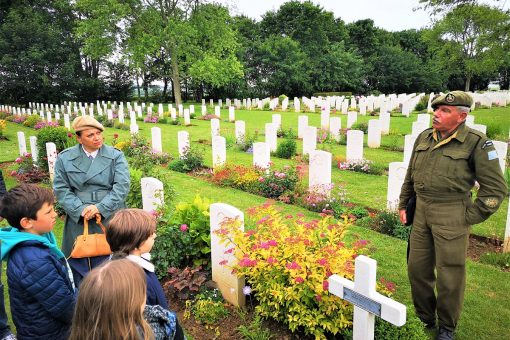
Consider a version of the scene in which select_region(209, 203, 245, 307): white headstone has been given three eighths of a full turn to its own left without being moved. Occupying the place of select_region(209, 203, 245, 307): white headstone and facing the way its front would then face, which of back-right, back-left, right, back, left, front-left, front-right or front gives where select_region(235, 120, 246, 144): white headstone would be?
left

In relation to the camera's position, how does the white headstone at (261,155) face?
facing the viewer and to the left of the viewer

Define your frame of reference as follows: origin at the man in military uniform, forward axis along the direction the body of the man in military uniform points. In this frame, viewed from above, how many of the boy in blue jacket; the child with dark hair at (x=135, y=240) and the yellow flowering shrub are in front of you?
3

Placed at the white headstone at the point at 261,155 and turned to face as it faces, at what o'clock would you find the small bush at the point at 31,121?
The small bush is roughly at 3 o'clock from the white headstone.

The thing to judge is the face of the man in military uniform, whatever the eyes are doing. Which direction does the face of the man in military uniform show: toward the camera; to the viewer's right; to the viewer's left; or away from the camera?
to the viewer's left

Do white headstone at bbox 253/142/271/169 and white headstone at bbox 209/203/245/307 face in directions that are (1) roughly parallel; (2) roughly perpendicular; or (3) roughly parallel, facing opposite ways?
roughly parallel

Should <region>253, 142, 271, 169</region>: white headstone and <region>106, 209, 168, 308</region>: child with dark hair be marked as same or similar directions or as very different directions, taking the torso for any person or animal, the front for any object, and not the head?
very different directions

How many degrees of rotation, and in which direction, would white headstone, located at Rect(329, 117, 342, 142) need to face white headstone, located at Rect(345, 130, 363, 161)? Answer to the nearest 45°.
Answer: approximately 45° to its left

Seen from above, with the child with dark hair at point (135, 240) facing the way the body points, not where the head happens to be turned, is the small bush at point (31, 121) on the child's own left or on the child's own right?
on the child's own left

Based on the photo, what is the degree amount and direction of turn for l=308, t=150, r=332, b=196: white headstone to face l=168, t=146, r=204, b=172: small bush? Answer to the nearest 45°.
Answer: approximately 90° to its right

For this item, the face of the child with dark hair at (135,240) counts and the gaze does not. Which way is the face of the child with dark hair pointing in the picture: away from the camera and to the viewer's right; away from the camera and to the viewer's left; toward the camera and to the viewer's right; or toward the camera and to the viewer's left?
away from the camera and to the viewer's right

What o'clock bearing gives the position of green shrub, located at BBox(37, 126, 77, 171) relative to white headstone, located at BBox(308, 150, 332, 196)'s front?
The green shrub is roughly at 2 o'clock from the white headstone.

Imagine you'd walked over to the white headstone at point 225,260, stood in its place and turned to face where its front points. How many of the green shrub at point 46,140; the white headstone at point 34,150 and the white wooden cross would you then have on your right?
2

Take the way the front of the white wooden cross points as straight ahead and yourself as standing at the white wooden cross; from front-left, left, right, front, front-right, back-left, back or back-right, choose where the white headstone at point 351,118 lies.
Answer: back-right

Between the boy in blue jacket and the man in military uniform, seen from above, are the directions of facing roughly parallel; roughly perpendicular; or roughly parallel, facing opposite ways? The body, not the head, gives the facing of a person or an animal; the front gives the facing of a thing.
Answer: roughly parallel, facing opposite ways

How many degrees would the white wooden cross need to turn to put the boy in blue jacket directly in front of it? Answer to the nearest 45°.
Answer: approximately 45° to its right
